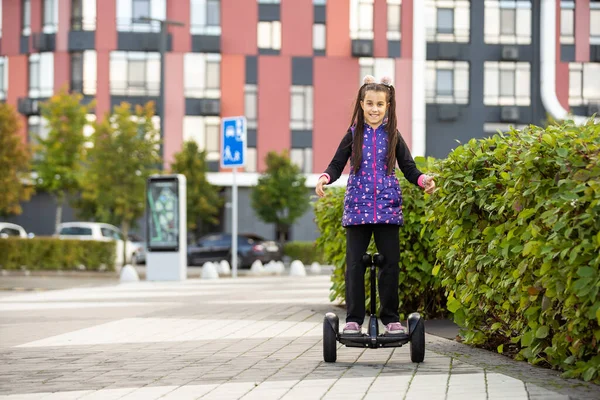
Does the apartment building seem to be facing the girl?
yes

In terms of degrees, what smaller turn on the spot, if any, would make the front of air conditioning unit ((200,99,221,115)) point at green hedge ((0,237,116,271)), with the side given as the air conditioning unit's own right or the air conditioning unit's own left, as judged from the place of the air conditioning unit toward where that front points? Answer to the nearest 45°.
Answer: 0° — it already faces it

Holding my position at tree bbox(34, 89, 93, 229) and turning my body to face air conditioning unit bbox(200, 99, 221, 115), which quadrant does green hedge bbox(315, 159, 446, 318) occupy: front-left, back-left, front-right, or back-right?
back-right

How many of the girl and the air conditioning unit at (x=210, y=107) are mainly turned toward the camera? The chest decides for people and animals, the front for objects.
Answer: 2

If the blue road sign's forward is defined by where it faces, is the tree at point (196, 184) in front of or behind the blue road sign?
behind

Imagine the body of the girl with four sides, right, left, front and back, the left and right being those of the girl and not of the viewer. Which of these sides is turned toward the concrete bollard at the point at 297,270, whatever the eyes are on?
back

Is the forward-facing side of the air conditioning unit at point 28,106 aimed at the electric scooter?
yes

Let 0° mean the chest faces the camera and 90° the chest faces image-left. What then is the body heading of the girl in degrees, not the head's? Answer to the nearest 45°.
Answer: approximately 0°

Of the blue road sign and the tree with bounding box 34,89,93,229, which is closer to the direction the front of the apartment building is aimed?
the blue road sign

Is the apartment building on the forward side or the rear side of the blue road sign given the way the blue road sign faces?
on the rear side

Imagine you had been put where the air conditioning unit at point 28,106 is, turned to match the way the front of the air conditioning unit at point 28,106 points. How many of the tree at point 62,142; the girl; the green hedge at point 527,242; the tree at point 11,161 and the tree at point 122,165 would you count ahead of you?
5

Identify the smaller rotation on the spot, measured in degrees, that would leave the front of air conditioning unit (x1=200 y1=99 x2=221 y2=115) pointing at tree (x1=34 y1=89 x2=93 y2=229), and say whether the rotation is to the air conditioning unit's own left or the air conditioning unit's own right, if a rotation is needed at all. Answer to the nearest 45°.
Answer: approximately 45° to the air conditioning unit's own right
